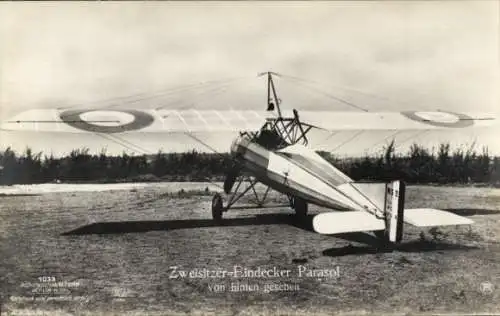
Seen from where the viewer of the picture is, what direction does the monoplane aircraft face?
facing away from the viewer and to the left of the viewer
